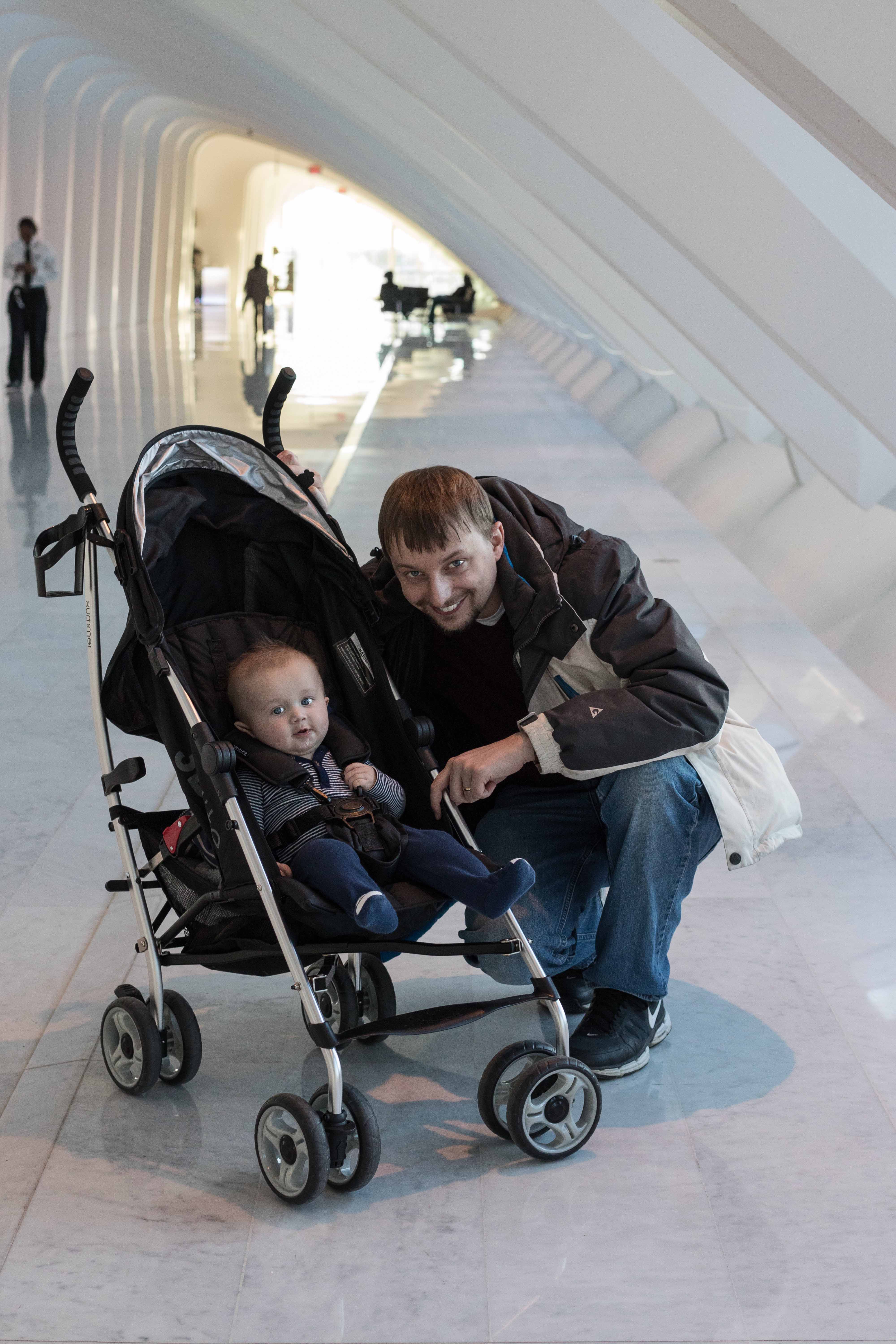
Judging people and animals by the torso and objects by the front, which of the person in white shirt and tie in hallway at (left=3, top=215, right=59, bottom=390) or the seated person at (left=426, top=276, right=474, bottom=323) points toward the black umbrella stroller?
the person in white shirt and tie in hallway

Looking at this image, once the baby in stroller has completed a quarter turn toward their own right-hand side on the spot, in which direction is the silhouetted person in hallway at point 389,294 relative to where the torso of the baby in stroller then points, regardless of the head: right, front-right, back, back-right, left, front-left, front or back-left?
back-right

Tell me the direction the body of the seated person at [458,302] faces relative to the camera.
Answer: to the viewer's left

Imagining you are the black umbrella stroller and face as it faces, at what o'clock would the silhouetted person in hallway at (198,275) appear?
The silhouetted person in hallway is roughly at 7 o'clock from the black umbrella stroller.

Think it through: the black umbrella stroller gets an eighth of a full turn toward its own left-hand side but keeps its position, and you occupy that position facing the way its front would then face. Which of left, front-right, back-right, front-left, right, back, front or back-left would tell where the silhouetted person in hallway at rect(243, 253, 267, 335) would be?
left

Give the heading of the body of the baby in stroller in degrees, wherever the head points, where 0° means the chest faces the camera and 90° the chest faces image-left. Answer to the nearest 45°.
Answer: approximately 315°

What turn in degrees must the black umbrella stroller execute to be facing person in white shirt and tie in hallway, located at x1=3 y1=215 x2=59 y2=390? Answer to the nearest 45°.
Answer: approximately 135° to its left

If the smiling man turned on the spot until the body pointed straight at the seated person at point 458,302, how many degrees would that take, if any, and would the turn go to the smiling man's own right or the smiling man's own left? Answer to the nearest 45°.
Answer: approximately 135° to the smiling man's own right

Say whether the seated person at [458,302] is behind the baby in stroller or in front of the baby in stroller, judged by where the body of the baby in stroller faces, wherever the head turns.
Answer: behind

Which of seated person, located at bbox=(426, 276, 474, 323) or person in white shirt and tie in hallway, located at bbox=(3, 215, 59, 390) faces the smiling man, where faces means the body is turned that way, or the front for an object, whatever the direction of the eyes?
the person in white shirt and tie in hallway

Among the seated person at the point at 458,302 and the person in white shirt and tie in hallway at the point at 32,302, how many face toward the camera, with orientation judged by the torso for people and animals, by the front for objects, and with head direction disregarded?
1

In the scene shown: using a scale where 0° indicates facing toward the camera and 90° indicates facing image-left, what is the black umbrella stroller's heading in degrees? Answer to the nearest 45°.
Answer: approximately 315°
